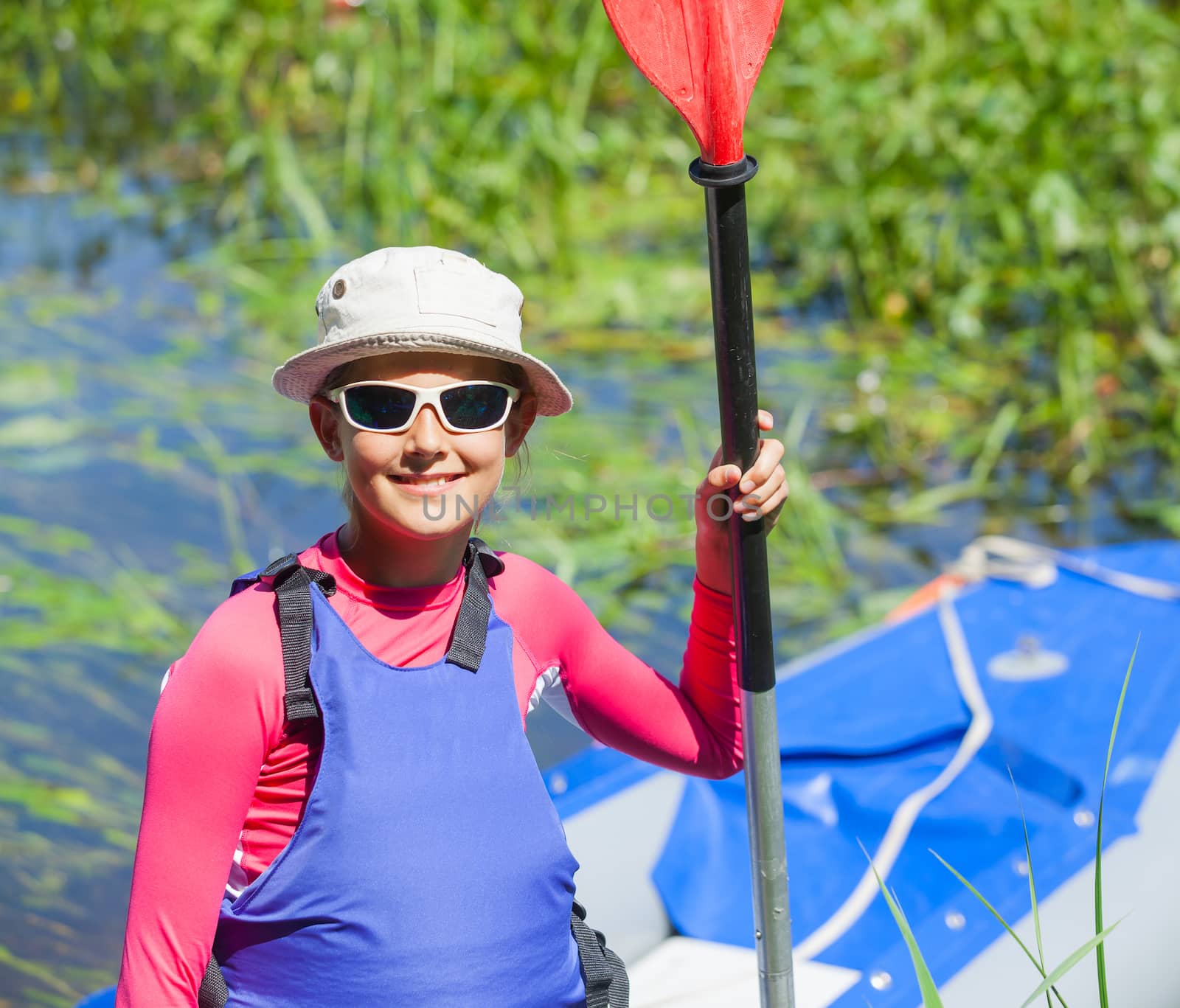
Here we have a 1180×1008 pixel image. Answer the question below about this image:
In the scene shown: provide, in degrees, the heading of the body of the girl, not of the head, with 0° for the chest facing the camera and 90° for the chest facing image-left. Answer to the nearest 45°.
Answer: approximately 0°
